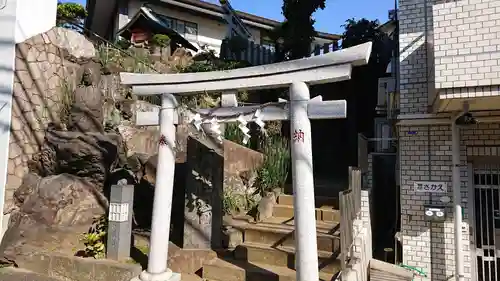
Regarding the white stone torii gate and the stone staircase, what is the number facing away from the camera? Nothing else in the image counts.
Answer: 0

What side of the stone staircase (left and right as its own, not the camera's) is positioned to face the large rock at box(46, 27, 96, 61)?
right

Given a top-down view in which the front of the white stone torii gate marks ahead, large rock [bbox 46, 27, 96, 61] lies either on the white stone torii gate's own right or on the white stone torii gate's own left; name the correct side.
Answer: on the white stone torii gate's own right

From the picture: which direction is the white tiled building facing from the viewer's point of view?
toward the camera

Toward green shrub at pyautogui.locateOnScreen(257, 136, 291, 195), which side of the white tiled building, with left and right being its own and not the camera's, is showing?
right

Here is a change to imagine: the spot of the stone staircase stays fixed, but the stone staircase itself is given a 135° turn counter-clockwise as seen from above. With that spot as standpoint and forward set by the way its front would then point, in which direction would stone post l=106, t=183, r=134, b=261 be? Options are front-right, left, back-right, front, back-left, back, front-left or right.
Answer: back

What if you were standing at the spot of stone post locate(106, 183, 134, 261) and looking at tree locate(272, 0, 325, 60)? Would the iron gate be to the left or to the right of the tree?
right

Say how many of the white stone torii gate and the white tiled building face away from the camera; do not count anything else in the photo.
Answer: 0

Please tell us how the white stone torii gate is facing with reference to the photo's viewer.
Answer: facing the viewer and to the left of the viewer

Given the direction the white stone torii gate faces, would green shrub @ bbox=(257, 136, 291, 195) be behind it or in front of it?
behind

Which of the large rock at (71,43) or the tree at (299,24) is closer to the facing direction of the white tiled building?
the large rock
